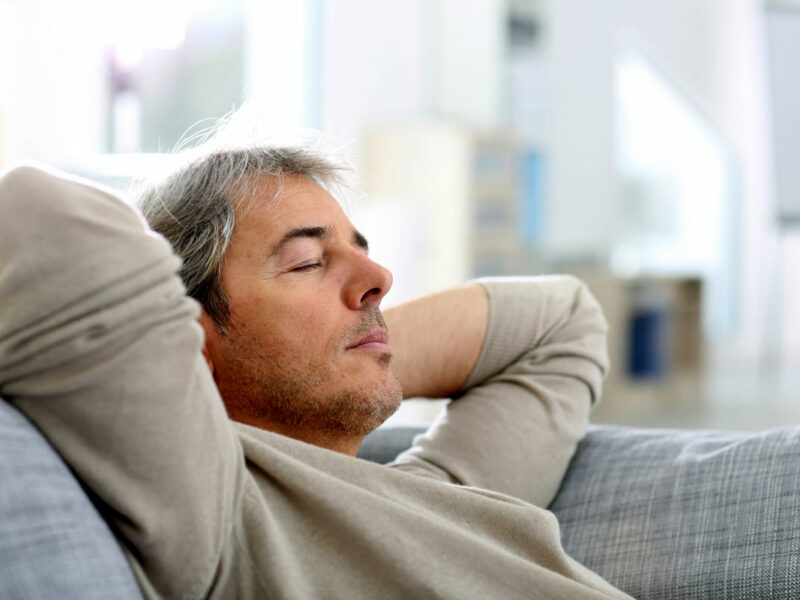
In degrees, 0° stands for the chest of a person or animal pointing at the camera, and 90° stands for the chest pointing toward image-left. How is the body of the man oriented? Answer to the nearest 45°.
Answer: approximately 315°

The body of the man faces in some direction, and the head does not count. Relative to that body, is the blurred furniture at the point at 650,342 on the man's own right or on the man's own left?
on the man's own left
